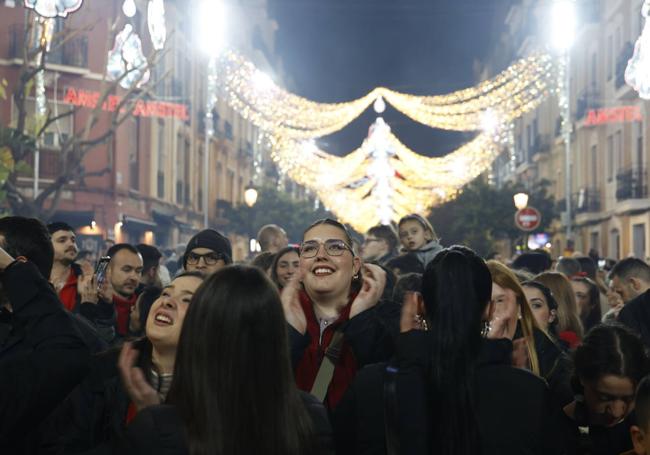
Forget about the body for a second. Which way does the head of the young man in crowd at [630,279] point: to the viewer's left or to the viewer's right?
to the viewer's left

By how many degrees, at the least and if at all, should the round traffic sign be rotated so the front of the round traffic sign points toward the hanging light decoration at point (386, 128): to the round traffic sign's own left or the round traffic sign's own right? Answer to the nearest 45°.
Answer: approximately 90° to the round traffic sign's own right

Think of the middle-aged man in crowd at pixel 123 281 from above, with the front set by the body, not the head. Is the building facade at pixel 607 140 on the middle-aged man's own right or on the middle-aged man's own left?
on the middle-aged man's own left

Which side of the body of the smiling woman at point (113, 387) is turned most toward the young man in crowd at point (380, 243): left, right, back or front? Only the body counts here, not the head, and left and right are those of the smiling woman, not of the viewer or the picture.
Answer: back

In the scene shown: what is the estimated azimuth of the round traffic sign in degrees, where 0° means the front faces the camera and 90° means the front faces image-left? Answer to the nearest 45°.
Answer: approximately 0°

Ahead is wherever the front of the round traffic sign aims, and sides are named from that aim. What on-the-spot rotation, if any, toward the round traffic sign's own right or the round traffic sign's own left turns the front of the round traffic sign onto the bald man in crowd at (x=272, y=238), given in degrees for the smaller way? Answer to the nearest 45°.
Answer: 0° — it already faces them

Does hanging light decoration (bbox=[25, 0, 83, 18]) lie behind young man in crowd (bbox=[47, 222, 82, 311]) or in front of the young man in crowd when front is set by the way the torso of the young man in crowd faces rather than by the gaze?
behind

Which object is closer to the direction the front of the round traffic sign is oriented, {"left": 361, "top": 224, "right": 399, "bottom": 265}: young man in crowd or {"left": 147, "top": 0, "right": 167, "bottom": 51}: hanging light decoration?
the young man in crowd

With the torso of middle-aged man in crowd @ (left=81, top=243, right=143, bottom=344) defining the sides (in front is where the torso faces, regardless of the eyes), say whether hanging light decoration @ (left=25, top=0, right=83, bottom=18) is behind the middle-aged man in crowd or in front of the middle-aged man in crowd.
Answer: behind

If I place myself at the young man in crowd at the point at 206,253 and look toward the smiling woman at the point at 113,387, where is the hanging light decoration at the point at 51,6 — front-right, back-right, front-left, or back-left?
back-right
